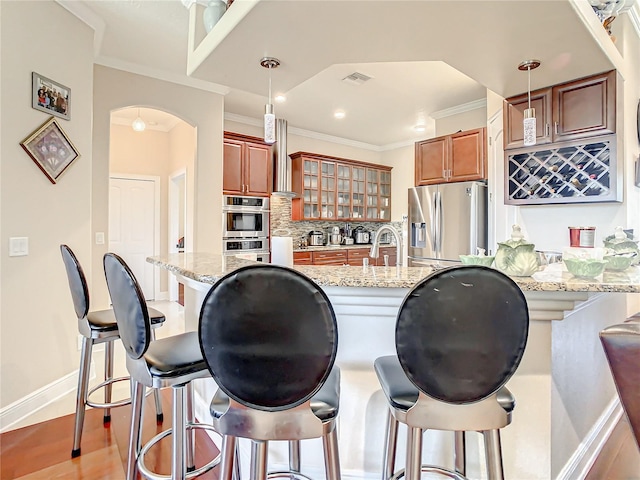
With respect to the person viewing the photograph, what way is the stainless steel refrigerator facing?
facing the viewer and to the left of the viewer

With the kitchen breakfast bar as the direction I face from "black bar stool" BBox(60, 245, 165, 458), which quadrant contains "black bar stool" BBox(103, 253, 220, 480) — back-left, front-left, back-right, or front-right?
front-right

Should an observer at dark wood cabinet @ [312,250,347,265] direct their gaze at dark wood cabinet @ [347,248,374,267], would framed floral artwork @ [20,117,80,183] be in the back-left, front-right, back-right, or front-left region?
back-right

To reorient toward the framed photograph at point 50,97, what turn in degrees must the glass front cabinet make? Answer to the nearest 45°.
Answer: approximately 90° to its right

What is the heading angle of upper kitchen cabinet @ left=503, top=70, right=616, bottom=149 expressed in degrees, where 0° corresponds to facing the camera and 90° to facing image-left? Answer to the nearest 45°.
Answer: approximately 45°

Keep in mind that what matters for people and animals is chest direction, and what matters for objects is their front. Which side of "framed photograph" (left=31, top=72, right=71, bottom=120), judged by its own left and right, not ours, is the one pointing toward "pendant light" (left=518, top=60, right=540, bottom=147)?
front

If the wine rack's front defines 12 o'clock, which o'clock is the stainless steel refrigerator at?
The stainless steel refrigerator is roughly at 3 o'clock from the wine rack.

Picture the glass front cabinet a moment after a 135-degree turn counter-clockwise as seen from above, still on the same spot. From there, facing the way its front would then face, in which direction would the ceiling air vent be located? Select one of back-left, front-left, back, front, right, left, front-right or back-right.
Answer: back

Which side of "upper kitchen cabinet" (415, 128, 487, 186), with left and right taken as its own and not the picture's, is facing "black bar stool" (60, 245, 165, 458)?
front

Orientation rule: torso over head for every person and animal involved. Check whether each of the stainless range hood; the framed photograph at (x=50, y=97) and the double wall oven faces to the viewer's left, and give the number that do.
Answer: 0

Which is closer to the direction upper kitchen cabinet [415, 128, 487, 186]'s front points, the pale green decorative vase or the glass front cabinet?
the pale green decorative vase

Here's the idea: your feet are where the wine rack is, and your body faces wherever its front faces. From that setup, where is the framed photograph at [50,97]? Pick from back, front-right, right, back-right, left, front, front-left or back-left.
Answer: front

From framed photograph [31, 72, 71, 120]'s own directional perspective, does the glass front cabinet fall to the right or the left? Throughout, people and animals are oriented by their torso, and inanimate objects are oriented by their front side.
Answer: on its left
